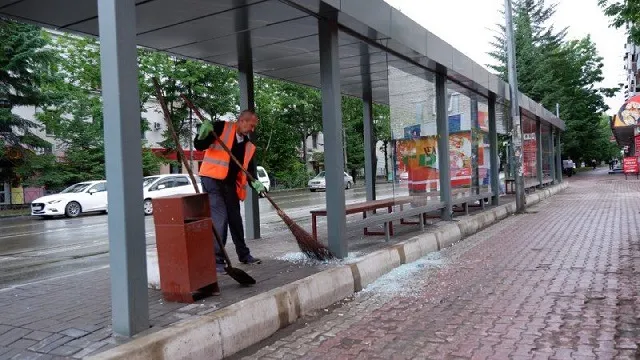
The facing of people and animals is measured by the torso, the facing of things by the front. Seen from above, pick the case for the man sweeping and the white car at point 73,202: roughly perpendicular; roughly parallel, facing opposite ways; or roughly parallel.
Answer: roughly perpendicular

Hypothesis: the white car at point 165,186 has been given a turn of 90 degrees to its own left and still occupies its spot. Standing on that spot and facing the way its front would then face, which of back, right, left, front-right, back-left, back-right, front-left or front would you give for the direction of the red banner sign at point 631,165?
front-left

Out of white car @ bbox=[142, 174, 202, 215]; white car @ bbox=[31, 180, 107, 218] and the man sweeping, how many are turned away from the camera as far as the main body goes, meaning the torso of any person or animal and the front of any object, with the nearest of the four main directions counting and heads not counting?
0

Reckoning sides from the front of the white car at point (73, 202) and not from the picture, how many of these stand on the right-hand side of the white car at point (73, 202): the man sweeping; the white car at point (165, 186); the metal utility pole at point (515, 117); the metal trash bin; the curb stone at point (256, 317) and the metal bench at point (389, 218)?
0

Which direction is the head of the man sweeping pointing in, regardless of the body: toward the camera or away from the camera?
toward the camera

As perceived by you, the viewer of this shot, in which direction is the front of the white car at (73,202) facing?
facing the viewer and to the left of the viewer

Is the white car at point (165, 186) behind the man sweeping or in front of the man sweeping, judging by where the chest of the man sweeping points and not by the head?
behind

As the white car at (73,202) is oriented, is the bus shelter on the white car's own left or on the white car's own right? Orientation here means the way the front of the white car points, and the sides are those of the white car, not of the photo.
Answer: on the white car's own left

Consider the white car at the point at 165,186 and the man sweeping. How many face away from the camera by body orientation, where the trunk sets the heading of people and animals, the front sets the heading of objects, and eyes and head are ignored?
0

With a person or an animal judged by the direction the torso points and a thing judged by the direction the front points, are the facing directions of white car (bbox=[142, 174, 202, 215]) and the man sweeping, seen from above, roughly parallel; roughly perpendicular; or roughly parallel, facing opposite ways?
roughly perpendicular

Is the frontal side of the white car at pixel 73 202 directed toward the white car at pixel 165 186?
no

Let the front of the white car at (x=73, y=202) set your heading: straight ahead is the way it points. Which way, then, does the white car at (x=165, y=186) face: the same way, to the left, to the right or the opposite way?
the same way

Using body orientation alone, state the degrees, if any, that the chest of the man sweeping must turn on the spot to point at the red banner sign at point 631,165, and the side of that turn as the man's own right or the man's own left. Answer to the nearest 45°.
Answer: approximately 90° to the man's own left
